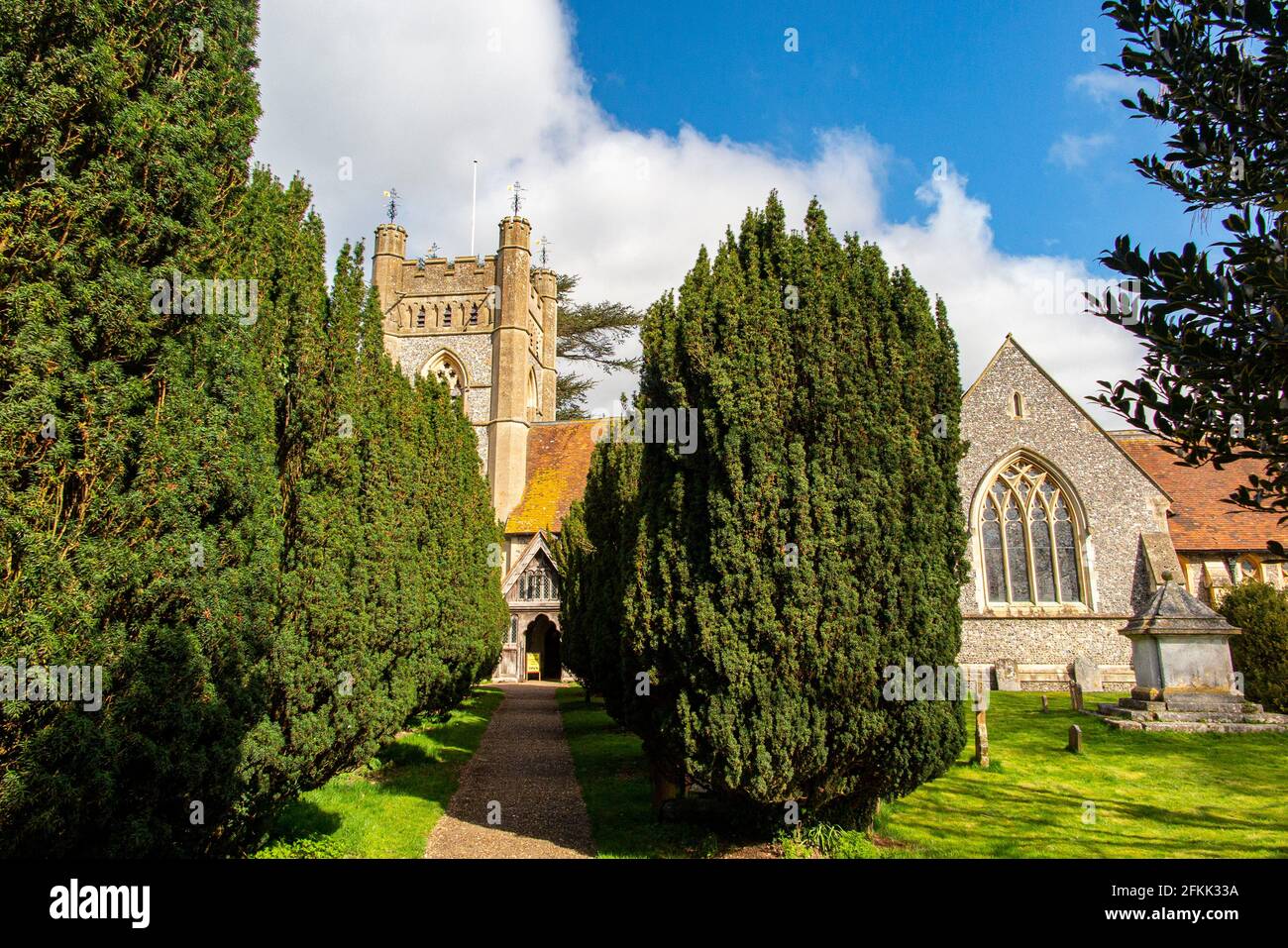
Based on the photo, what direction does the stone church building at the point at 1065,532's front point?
toward the camera

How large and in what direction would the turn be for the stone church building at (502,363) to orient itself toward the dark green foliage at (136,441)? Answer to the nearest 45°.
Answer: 0° — it already faces it

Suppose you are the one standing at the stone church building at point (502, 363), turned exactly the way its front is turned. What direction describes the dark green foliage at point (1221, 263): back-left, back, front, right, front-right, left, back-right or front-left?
front

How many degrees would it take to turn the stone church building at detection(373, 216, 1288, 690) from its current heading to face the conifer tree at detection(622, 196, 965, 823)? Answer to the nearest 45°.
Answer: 0° — it already faces it

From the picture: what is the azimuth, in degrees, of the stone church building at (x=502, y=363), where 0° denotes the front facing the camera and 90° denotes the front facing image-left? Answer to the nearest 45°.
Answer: approximately 0°
